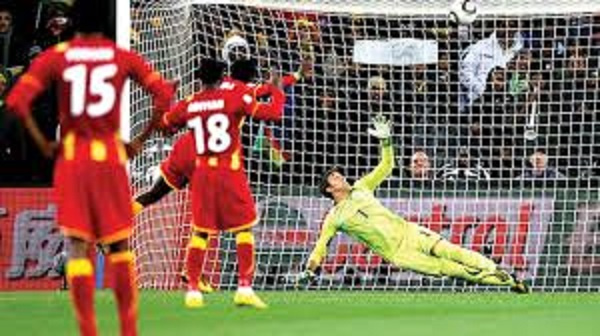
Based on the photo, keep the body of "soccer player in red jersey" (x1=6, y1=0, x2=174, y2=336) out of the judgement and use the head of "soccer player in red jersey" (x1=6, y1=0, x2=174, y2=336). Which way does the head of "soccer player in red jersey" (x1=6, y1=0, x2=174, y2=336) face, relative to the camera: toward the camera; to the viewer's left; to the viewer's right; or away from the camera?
away from the camera

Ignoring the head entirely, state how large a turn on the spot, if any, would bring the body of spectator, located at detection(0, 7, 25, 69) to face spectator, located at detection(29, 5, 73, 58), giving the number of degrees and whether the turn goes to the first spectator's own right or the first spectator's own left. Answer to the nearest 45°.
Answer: approximately 90° to the first spectator's own left

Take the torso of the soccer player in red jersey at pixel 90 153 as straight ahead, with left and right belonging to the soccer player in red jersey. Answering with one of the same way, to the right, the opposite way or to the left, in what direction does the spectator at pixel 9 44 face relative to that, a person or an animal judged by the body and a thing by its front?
the opposite way

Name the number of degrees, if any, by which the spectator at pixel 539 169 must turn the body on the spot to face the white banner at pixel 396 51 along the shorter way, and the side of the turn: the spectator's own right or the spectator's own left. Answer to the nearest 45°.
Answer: approximately 90° to the spectator's own right

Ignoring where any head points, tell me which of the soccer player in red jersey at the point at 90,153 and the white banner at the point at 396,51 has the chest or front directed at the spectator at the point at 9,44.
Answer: the soccer player in red jersey

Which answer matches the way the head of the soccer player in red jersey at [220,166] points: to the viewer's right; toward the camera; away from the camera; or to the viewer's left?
away from the camera

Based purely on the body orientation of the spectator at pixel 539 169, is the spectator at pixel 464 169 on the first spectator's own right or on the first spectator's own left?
on the first spectator's own right

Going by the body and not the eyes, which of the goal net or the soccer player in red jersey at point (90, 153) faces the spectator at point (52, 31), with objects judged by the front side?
the soccer player in red jersey

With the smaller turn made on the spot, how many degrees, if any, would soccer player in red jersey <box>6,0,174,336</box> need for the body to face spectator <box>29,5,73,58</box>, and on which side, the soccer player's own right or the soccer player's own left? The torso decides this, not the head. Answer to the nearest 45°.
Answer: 0° — they already face them

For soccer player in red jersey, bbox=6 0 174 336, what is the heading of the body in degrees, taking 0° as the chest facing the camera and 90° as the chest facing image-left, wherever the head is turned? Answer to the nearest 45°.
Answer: approximately 180°
